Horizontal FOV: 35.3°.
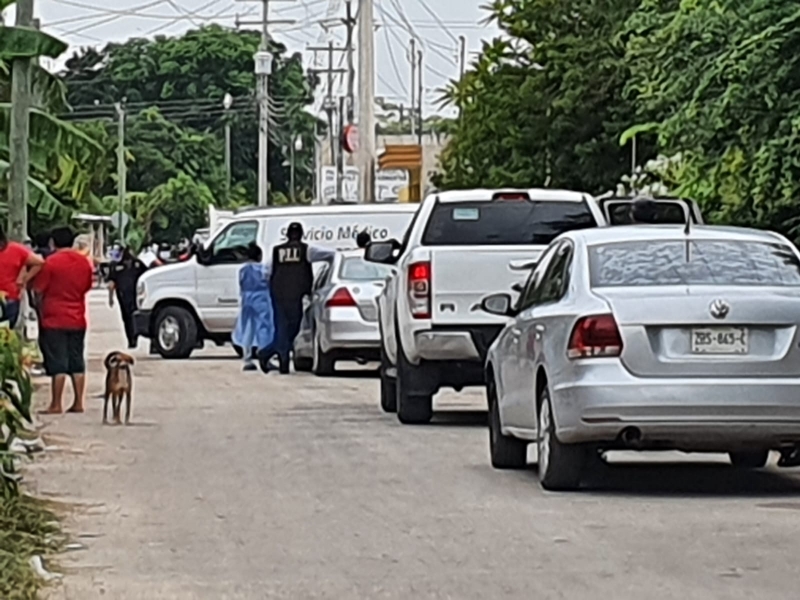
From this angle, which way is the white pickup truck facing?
away from the camera

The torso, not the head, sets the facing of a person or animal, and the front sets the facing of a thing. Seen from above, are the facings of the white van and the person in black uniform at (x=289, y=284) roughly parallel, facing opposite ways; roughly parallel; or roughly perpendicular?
roughly perpendicular

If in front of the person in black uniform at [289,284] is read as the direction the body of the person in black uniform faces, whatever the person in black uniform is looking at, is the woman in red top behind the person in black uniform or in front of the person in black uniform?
behind

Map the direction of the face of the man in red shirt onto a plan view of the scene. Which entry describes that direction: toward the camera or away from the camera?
away from the camera

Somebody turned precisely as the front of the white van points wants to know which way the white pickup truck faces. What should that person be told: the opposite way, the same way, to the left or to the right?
to the right

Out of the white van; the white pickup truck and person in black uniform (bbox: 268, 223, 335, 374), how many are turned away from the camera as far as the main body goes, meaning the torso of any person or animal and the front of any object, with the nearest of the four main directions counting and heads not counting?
2

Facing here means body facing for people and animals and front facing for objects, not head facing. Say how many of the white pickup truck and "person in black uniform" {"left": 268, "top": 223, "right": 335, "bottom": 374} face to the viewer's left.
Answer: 0

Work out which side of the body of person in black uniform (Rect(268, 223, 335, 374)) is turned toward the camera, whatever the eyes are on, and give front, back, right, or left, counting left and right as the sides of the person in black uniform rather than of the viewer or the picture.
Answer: back

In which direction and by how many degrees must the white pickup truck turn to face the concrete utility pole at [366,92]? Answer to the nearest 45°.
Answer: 0° — it already faces it

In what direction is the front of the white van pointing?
to the viewer's left
